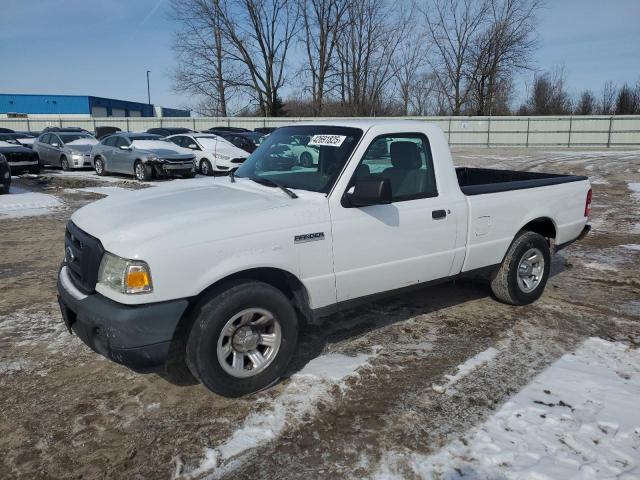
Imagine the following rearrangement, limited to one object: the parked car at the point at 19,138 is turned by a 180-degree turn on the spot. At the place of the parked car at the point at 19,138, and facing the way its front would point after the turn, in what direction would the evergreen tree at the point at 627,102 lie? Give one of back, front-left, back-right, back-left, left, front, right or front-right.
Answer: back-right

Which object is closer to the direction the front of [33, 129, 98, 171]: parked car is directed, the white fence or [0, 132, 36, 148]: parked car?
the white fence

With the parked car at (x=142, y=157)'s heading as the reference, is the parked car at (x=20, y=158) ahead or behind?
behind

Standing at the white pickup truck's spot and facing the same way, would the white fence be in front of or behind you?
behind

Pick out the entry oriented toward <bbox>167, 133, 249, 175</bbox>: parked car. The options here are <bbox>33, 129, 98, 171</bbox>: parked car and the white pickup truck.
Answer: <bbox>33, 129, 98, 171</bbox>: parked car

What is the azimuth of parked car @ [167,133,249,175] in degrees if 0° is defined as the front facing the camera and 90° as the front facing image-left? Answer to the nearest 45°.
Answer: approximately 315°

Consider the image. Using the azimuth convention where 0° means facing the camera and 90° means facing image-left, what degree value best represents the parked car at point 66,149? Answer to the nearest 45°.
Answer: approximately 315°

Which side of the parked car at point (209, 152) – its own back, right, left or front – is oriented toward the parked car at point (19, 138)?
back

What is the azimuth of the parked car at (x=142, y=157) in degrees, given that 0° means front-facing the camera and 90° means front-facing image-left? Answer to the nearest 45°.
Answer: approximately 315°

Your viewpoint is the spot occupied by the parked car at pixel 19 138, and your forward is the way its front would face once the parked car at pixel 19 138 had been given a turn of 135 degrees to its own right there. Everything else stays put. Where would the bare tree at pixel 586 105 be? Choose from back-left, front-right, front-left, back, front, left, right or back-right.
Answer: back

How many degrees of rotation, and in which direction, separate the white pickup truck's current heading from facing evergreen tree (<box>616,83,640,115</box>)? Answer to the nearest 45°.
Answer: approximately 180°

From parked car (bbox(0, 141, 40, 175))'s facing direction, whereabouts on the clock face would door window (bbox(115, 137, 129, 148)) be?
The door window is roughly at 11 o'clock from the parked car.

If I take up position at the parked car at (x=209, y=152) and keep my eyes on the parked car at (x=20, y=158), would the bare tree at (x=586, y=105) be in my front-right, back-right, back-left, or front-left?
back-right

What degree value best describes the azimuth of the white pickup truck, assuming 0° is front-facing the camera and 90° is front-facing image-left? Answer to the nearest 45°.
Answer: approximately 45°

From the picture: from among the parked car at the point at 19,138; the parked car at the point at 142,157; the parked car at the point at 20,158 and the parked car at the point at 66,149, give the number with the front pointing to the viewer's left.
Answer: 0
